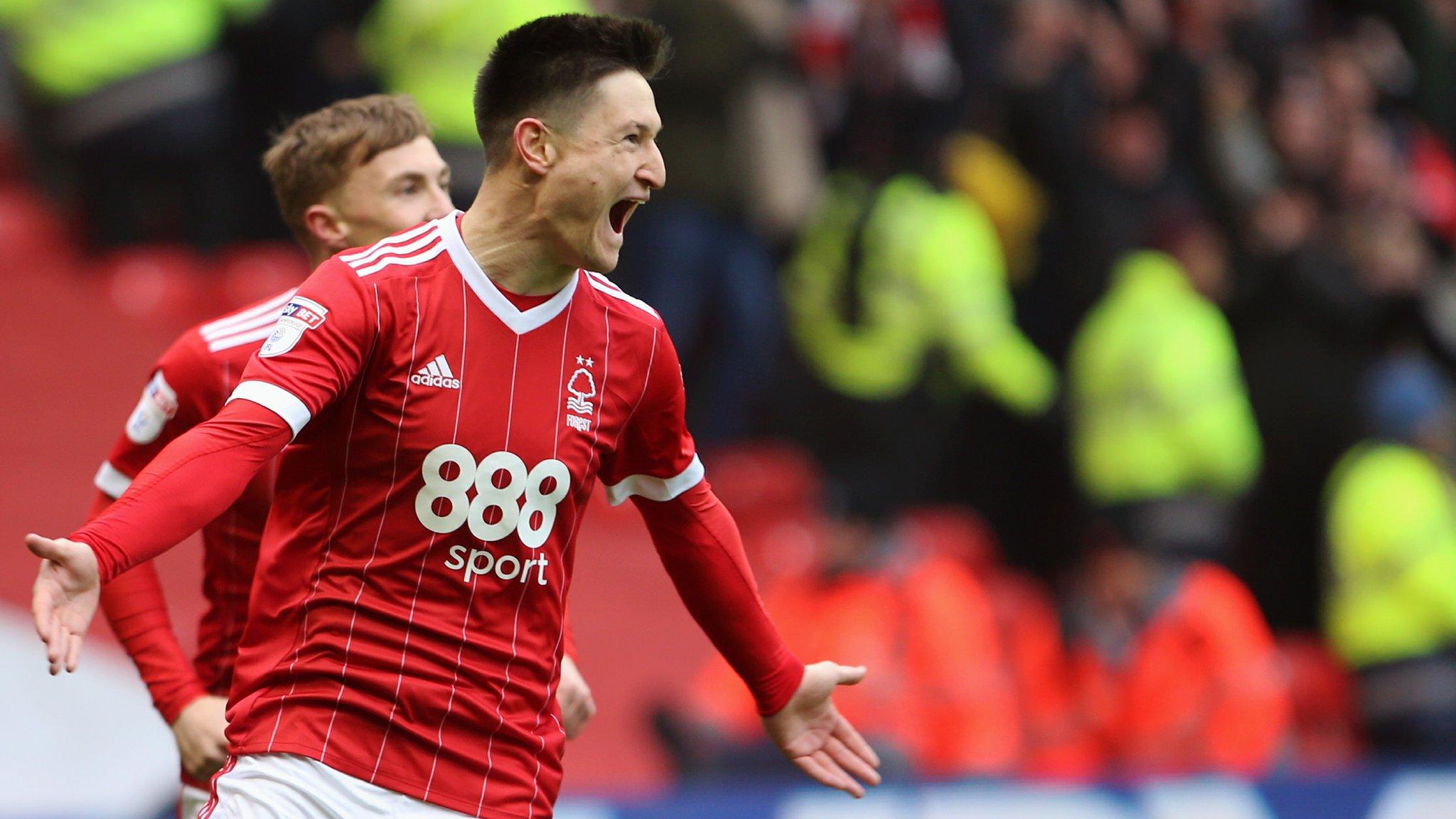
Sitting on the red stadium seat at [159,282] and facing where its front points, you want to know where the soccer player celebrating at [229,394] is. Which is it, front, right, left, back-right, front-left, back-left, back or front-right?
front-right

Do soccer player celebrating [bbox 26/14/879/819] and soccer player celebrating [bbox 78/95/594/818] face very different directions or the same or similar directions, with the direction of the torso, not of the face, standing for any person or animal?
same or similar directions

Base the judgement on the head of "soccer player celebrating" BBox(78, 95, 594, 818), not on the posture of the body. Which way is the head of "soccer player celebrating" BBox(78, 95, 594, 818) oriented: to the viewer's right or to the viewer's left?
to the viewer's right

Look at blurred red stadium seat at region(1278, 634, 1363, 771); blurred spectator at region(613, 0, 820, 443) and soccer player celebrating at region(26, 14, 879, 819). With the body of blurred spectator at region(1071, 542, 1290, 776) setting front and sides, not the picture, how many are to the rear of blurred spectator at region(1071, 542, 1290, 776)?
1

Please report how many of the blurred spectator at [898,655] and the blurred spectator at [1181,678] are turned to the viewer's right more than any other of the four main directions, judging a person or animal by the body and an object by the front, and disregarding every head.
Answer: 0

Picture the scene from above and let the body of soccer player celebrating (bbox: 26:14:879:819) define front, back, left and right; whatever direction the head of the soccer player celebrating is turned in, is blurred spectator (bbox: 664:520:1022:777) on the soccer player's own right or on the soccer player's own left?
on the soccer player's own left

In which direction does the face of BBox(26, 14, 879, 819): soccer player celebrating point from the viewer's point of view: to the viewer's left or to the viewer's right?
to the viewer's right

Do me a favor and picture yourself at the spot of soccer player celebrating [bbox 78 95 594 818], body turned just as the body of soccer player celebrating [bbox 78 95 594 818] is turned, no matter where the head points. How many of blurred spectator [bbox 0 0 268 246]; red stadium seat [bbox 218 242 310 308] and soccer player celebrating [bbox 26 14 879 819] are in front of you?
1

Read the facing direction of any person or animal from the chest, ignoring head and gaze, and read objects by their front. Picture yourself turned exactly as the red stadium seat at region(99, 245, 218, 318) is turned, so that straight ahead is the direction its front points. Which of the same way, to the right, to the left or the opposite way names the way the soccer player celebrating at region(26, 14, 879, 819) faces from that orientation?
the same way
